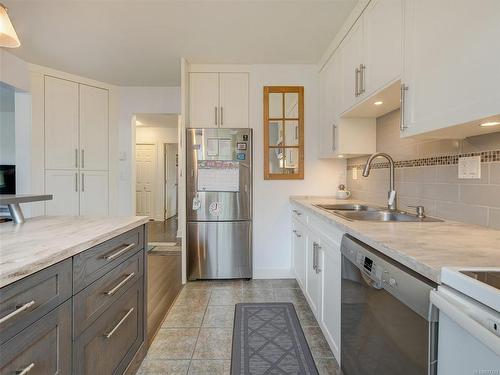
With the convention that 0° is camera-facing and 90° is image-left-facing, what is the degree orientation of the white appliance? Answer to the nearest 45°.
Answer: approximately 45°

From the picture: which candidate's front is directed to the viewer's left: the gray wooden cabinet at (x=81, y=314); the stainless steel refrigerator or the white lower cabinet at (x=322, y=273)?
the white lower cabinet

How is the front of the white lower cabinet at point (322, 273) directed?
to the viewer's left

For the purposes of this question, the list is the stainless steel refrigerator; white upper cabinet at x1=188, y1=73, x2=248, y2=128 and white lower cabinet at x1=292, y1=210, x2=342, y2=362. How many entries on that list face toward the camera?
2

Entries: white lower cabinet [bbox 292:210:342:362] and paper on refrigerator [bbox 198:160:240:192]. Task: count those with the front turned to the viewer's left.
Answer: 1

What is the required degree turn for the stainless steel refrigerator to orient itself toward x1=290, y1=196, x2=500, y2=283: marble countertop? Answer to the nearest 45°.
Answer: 0° — it already faces it

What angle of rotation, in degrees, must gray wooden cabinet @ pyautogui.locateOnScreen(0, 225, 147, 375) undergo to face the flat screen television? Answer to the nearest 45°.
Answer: approximately 135° to its left

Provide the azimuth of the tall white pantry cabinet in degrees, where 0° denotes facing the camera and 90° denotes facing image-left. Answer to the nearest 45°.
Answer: approximately 315°

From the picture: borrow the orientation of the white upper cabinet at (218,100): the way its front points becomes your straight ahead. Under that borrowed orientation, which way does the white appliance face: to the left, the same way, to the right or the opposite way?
to the right
